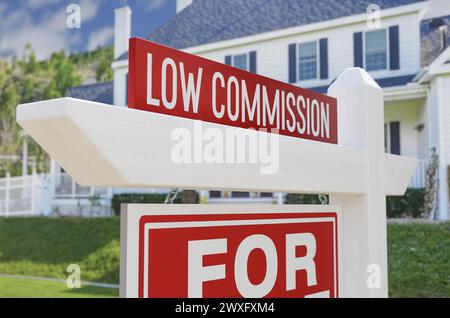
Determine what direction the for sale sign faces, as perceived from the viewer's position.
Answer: facing the viewer and to the right of the viewer

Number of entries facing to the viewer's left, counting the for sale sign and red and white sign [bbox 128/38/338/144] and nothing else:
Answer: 0

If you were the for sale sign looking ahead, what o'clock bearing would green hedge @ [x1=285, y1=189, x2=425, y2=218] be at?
The green hedge is roughly at 8 o'clock from the for sale sign.

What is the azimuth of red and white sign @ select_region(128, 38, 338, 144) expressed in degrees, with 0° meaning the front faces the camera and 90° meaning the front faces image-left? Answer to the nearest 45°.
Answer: approximately 315°

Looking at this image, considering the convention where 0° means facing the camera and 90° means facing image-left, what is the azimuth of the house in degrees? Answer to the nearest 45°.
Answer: approximately 45°

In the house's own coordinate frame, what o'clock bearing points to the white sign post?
The white sign post is roughly at 11 o'clock from the house.

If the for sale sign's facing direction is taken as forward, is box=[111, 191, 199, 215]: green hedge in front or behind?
behind

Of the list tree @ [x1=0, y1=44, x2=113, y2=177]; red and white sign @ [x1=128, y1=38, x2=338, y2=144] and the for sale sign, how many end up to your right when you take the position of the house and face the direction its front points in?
1

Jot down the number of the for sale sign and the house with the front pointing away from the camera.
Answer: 0

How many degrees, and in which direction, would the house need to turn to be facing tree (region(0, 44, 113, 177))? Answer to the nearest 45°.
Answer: approximately 90° to its right

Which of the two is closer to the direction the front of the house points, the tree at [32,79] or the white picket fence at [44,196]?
the white picket fence
